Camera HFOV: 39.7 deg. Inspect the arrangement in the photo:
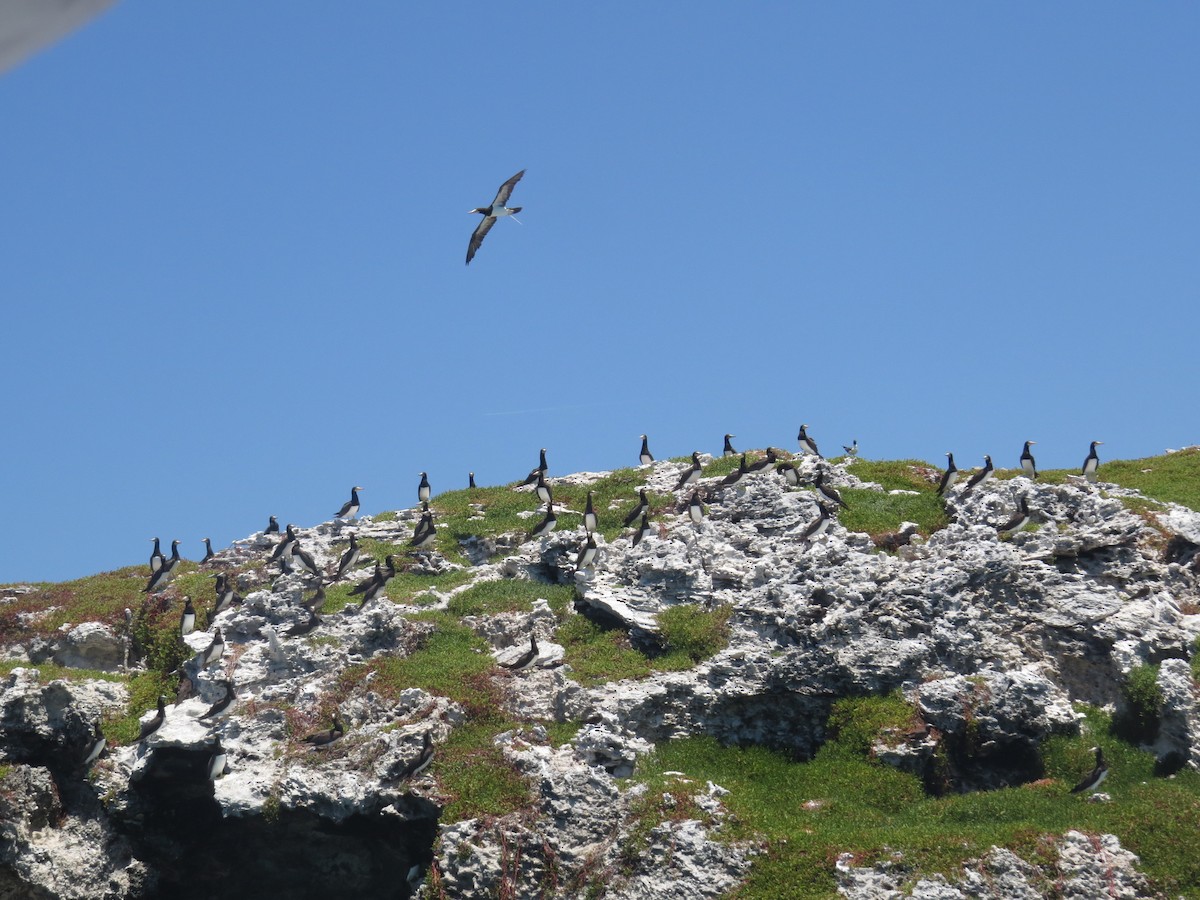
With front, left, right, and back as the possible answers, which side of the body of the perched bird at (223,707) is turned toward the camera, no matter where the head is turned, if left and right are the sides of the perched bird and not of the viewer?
right

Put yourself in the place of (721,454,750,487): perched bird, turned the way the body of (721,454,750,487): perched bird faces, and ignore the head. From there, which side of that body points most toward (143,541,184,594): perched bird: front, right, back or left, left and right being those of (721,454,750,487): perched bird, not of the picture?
back

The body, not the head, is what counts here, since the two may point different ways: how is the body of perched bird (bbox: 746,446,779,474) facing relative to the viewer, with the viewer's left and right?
facing to the right of the viewer

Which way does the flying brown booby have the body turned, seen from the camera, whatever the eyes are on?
to the viewer's left

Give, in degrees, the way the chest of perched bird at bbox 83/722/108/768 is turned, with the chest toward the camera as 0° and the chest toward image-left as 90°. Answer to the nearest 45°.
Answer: approximately 270°

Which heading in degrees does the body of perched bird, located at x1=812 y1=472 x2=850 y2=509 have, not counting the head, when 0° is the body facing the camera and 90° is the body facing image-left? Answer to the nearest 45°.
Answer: approximately 90°

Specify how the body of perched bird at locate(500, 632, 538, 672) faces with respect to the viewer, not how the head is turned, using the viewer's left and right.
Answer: facing to the right of the viewer

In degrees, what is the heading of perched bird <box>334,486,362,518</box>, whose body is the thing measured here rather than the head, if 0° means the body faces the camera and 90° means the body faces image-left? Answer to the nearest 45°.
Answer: approximately 270°

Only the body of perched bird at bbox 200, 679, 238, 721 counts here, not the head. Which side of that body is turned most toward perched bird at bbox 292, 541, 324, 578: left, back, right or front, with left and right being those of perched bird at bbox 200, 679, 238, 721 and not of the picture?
left
